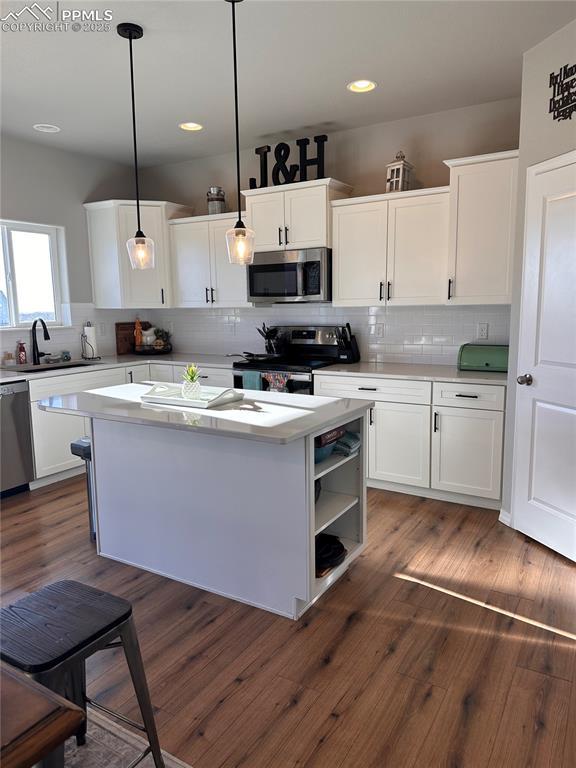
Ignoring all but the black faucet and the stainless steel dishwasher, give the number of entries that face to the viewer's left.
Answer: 0

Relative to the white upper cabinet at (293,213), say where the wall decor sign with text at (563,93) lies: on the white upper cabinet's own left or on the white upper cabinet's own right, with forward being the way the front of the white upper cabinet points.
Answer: on the white upper cabinet's own left

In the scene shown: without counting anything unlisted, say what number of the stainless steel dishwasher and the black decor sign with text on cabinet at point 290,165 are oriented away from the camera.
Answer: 0

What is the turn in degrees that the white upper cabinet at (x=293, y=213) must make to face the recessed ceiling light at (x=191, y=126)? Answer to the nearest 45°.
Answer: approximately 45° to its right

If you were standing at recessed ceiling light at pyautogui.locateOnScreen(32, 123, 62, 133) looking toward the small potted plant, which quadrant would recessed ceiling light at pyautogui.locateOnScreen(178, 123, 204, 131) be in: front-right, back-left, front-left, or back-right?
front-left

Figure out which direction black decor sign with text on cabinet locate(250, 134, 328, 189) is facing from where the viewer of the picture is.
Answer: facing the viewer and to the left of the viewer

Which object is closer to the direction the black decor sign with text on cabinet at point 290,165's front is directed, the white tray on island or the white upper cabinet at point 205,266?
the white tray on island

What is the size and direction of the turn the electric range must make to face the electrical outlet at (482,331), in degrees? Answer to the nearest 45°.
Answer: approximately 135° to its left

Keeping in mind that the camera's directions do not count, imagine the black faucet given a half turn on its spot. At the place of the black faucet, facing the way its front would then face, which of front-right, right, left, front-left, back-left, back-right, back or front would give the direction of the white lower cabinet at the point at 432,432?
back

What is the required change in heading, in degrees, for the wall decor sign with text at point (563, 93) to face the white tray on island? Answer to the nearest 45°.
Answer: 0° — it already faces it

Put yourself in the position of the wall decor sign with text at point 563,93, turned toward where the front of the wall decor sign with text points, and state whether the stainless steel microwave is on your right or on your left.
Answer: on your right

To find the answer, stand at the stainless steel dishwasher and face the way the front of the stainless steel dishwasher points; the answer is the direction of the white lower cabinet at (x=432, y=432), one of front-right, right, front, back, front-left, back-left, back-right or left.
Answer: front

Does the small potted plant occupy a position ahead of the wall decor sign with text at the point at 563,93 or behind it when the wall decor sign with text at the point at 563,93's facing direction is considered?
ahead

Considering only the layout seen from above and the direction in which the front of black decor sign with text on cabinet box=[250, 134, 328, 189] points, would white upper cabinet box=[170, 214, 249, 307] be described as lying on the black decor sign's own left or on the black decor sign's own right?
on the black decor sign's own right

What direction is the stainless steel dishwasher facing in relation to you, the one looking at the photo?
facing the viewer and to the right of the viewer

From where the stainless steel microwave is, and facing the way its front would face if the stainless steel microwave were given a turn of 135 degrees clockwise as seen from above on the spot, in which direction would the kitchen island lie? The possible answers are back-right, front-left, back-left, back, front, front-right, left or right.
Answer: back

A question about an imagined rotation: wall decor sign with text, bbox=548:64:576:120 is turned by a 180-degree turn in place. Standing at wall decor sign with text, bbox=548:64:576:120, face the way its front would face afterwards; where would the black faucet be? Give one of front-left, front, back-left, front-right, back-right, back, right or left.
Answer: back-left

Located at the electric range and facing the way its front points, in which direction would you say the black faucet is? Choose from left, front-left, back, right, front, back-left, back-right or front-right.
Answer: front-right

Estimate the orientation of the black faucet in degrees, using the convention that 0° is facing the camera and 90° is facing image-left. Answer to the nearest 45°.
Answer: approximately 315°
